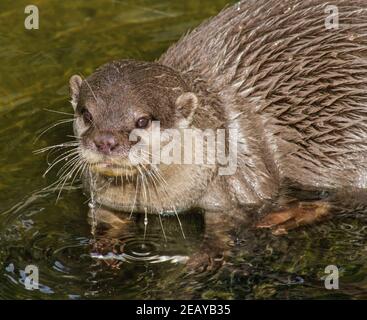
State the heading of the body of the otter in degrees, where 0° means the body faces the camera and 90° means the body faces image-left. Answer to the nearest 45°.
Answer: approximately 45°
